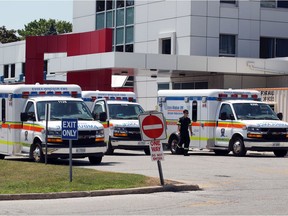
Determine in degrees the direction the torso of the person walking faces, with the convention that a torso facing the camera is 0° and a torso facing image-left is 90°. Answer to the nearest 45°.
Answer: approximately 315°

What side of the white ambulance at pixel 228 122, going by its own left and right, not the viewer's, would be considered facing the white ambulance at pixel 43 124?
right

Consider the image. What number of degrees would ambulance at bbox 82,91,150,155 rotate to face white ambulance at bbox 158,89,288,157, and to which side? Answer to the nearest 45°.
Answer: approximately 45° to its left

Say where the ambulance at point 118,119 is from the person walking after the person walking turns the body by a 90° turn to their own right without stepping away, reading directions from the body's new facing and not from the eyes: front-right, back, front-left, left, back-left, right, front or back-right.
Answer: front-right

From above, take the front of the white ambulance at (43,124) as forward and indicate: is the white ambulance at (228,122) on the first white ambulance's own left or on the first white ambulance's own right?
on the first white ambulance's own left

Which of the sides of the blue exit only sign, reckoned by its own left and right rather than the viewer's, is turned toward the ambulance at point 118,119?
back

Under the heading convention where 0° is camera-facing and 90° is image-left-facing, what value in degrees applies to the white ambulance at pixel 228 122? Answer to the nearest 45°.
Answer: approximately 315°

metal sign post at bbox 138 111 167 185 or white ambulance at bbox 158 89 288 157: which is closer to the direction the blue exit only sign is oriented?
the metal sign post

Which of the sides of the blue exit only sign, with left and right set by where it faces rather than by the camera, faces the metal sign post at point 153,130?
left

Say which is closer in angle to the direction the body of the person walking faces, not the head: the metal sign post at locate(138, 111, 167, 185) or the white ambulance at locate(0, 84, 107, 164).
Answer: the metal sign post

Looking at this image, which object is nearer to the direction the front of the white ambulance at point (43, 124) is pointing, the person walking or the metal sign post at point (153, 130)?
the metal sign post
